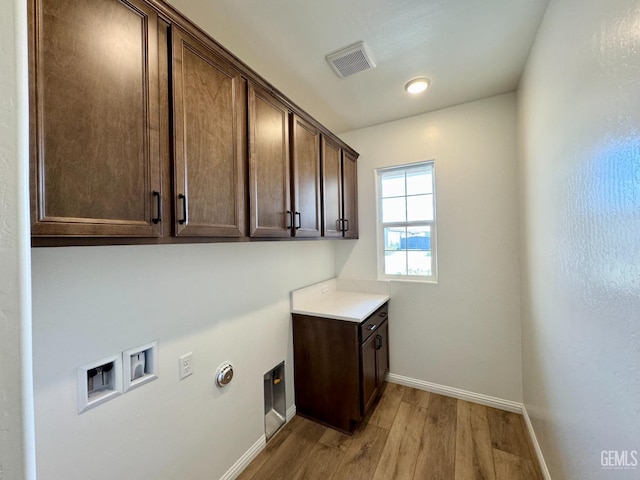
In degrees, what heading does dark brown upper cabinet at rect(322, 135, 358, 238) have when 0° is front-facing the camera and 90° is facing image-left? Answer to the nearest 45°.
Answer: approximately 315°

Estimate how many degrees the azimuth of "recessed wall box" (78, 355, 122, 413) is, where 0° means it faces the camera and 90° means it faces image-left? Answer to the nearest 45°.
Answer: approximately 315°
